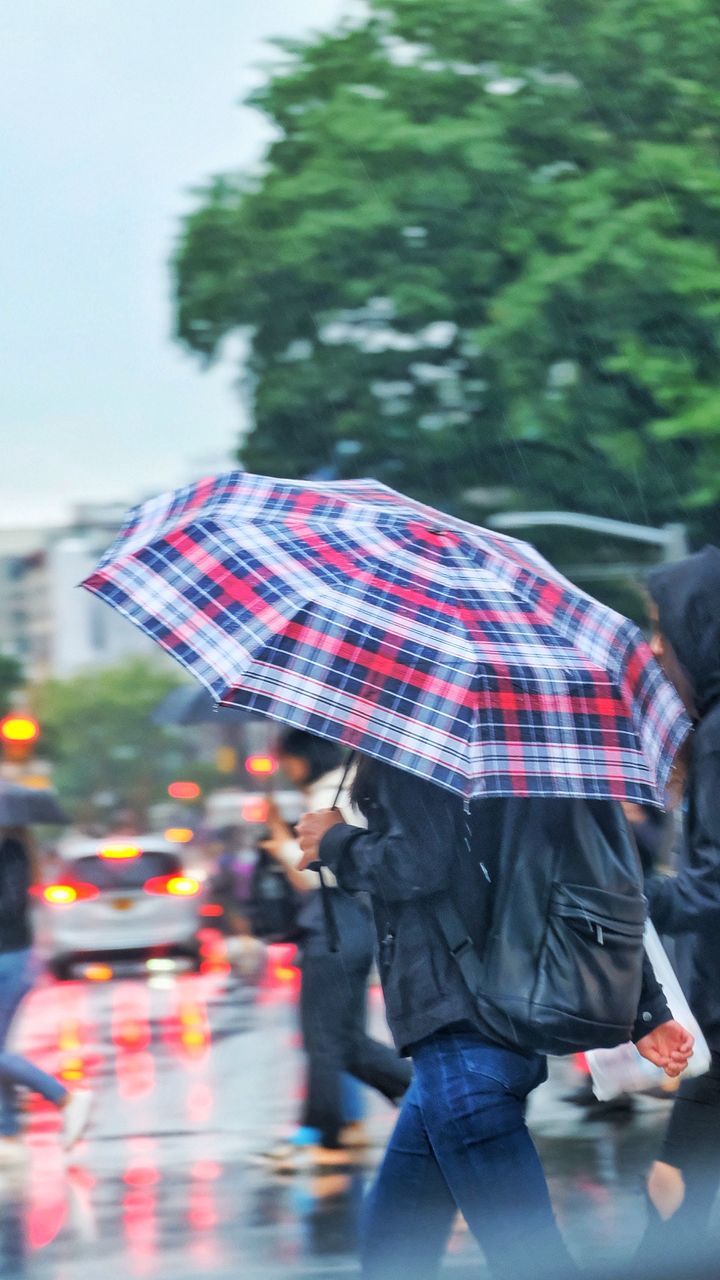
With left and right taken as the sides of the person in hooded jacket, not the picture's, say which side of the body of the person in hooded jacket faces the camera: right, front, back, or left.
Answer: left

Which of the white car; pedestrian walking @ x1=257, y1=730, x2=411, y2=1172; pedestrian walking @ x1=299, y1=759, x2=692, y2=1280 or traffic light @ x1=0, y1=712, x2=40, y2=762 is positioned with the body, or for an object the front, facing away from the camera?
the white car

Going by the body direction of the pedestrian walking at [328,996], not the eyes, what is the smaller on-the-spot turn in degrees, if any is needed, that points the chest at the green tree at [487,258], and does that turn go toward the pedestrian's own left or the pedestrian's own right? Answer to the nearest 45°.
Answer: approximately 90° to the pedestrian's own right

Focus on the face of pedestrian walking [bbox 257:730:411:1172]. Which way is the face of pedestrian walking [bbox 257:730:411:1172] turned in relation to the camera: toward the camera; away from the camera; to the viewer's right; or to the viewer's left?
to the viewer's left

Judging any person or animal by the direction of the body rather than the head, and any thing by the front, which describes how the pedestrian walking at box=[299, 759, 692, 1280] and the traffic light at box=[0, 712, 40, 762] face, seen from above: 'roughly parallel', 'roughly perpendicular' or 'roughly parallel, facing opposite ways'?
roughly perpendicular

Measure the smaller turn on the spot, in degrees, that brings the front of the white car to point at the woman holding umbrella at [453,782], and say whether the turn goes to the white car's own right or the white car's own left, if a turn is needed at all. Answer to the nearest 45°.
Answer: approximately 180°

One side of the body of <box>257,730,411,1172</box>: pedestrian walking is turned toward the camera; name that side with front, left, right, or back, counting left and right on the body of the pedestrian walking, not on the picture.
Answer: left

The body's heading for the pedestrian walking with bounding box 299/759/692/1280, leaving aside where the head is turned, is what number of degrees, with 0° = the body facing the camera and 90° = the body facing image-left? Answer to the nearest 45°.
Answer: approximately 90°

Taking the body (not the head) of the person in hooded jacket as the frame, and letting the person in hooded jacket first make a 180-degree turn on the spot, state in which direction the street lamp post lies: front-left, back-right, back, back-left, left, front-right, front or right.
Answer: left

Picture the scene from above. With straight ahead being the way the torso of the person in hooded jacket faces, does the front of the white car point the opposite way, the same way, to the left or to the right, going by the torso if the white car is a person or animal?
to the right

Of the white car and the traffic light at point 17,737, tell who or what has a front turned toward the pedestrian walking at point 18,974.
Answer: the traffic light

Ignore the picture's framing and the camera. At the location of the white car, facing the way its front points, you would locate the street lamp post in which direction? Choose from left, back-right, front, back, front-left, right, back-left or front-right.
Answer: front-right

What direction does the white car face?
away from the camera
